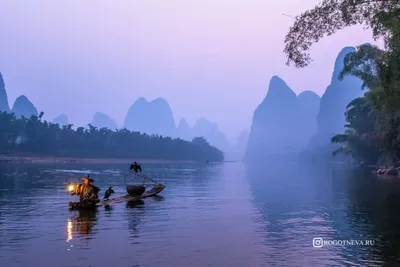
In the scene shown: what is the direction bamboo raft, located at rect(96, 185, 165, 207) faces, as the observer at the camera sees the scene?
facing away from the viewer and to the right of the viewer
